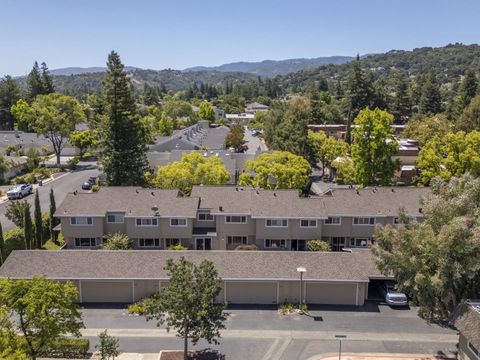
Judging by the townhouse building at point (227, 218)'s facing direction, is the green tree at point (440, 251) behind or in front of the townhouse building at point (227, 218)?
in front

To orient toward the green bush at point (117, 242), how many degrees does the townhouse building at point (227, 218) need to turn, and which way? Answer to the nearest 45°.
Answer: approximately 90° to its right

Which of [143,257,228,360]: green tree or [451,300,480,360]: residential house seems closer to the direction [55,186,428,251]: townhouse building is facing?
the green tree

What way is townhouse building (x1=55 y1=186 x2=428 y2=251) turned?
toward the camera

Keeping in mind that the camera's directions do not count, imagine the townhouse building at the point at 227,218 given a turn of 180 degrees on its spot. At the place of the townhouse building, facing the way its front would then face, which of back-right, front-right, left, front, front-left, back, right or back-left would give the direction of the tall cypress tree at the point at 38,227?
left

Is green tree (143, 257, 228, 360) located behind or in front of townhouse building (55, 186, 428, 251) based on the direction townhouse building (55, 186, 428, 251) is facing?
in front

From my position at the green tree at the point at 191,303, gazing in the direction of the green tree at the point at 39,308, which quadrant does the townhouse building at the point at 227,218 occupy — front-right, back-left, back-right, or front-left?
back-right

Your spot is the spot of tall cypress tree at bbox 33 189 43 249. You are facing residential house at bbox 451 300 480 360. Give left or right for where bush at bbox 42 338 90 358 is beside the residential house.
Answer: right

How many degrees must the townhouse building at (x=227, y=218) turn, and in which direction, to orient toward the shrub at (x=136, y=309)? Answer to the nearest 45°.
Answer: approximately 45° to its right

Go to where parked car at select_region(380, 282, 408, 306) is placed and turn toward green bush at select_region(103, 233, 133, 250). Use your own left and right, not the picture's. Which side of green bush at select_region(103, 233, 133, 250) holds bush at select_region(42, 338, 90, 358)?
left

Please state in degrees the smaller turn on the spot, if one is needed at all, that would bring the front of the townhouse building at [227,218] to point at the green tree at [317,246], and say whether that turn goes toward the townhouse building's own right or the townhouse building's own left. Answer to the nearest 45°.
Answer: approximately 90° to the townhouse building's own left

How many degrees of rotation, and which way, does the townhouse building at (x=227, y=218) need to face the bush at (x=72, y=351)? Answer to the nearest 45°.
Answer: approximately 45° to its right

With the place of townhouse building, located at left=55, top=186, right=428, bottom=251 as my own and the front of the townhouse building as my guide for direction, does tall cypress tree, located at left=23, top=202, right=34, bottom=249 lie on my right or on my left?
on my right
